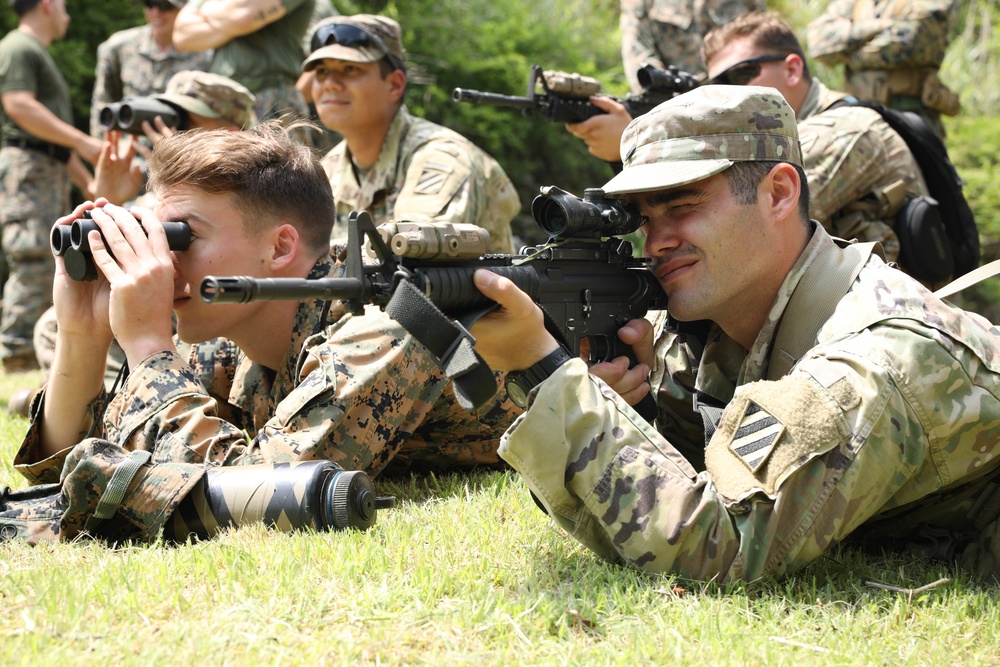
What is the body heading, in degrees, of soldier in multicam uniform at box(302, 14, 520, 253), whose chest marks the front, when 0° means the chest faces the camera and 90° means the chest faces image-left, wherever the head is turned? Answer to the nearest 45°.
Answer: approximately 45°

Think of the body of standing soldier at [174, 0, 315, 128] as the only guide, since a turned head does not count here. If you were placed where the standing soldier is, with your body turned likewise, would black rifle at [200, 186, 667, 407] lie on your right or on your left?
on your left

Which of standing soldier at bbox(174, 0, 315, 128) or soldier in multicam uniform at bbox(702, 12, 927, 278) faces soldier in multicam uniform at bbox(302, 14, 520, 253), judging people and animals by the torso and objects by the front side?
soldier in multicam uniform at bbox(702, 12, 927, 278)

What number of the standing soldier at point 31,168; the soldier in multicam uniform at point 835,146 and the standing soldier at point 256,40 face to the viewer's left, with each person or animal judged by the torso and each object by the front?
1

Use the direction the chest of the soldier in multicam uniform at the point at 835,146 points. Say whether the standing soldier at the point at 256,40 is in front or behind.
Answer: in front

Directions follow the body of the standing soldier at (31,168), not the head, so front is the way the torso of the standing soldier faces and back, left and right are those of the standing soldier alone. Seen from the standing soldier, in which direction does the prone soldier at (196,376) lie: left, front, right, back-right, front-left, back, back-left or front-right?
right

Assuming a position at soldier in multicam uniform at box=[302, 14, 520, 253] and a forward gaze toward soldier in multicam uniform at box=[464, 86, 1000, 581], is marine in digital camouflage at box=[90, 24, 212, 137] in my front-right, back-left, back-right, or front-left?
back-right

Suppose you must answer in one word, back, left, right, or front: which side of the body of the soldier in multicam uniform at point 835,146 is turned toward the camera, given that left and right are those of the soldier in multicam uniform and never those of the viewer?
left

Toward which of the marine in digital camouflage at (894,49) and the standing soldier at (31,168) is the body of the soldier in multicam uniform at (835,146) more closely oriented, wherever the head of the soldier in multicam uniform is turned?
the standing soldier

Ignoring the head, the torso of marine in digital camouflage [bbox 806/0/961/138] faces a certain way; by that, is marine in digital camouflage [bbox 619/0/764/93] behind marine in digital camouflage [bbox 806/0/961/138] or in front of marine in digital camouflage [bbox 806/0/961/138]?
in front

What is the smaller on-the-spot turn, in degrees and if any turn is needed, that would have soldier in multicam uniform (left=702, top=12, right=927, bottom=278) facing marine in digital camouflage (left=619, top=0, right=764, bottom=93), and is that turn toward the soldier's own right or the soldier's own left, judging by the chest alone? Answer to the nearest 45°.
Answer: approximately 45° to the soldier's own right

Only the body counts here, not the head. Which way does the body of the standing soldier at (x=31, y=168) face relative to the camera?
to the viewer's right

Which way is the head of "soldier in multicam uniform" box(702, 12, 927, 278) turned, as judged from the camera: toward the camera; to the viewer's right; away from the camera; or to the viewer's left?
to the viewer's left
